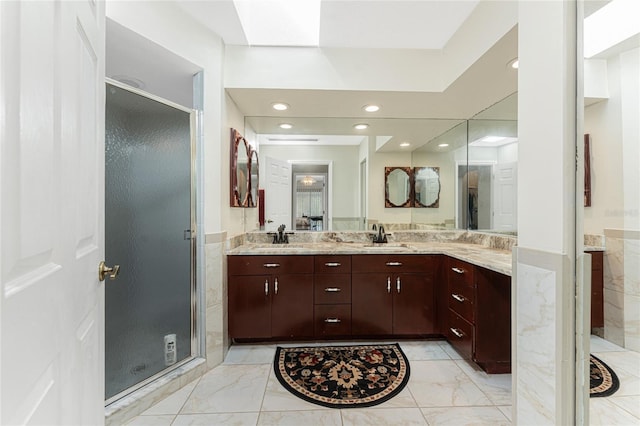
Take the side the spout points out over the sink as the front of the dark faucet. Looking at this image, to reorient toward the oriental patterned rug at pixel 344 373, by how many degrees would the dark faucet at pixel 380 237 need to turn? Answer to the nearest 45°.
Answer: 0° — it already faces it

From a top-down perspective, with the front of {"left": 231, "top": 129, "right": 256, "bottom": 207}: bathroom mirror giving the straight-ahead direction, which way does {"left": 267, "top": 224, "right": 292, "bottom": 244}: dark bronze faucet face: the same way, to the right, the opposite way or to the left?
to the right

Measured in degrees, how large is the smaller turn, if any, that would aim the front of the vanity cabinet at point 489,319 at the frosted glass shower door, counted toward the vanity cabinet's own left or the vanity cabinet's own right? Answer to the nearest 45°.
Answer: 0° — it already faces it

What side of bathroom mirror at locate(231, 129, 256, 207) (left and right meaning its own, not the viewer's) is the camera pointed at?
right
